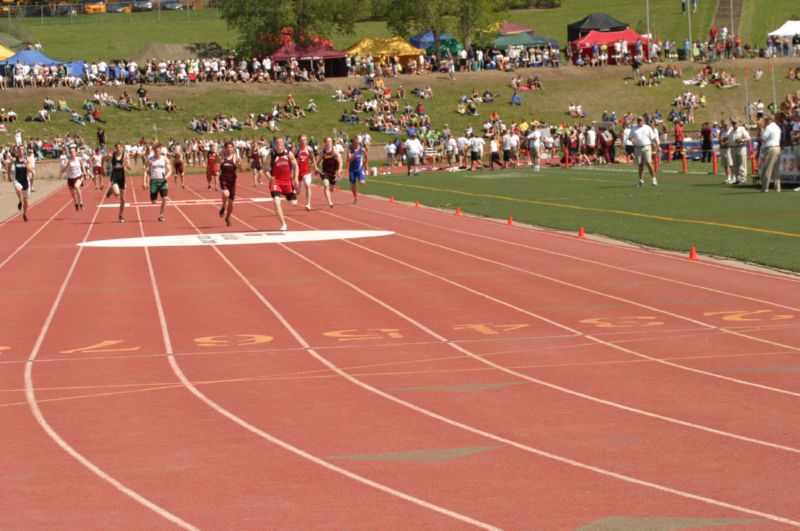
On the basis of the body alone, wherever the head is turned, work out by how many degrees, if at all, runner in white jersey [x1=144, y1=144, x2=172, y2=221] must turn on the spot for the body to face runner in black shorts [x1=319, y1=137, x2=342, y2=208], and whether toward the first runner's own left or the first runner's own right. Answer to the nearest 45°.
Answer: approximately 135° to the first runner's own left

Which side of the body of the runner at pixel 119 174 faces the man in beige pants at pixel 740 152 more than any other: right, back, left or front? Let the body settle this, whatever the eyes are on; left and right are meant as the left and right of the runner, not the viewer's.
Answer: left

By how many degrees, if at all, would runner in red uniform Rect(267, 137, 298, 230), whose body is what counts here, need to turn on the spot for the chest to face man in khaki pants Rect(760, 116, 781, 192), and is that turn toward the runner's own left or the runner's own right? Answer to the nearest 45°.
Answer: approximately 90° to the runner's own left

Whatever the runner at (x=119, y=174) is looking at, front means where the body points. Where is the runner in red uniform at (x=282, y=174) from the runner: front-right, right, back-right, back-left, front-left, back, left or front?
front-left

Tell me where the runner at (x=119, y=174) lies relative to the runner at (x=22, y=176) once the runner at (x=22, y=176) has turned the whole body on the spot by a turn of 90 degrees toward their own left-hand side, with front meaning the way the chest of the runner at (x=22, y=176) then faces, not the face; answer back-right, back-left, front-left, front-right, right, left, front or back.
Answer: front-right

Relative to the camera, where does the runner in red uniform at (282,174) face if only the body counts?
toward the camera

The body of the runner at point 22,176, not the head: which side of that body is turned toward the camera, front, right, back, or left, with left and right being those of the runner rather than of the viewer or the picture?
front

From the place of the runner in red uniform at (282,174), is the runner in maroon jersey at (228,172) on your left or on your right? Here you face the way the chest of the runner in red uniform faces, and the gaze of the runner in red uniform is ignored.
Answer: on your right

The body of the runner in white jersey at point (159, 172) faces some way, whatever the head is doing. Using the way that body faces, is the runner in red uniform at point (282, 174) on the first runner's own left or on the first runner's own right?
on the first runner's own left
